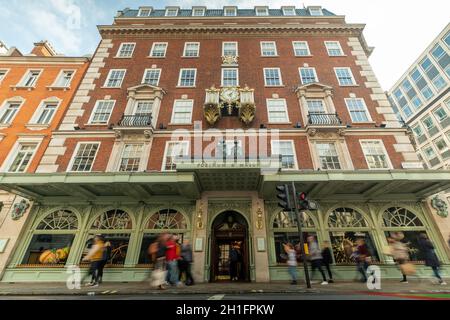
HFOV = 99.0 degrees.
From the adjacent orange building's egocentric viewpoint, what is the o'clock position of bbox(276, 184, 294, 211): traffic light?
The traffic light is roughly at 11 o'clock from the adjacent orange building.

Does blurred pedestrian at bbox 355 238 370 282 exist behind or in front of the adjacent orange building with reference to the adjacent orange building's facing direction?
in front

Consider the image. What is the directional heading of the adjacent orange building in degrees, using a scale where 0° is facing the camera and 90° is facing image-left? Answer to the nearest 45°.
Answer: approximately 0°

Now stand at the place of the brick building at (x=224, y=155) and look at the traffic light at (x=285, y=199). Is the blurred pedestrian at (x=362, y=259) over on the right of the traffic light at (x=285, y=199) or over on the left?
left

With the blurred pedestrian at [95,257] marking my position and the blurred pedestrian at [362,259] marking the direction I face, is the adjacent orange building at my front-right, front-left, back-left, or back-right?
back-left
